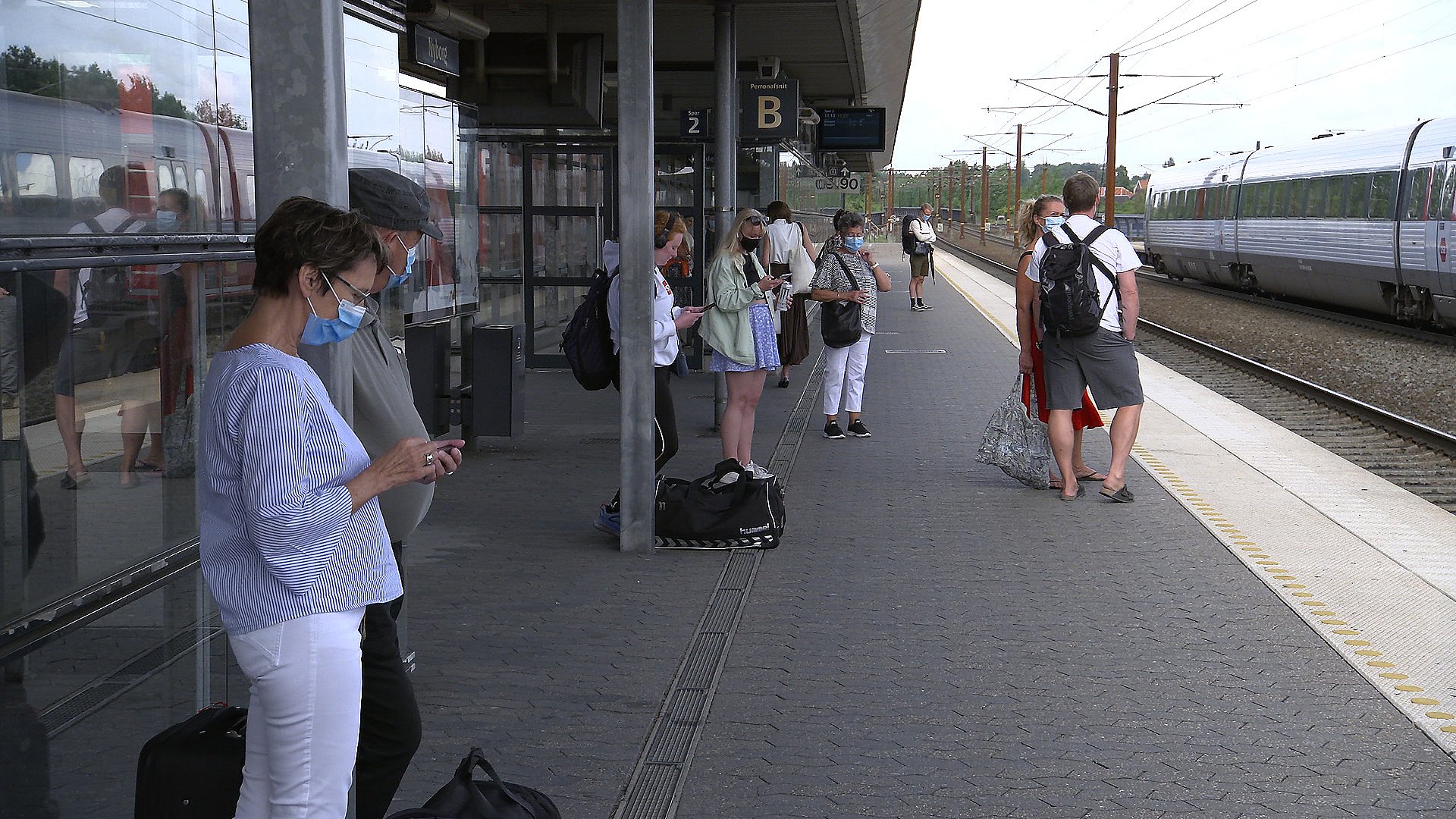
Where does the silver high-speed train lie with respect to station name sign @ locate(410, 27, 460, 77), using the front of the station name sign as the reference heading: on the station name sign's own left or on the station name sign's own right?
on the station name sign's own left

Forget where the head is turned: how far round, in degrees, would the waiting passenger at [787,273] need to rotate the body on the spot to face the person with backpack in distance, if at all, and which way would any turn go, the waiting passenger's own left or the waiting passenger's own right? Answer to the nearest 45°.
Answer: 0° — they already face them

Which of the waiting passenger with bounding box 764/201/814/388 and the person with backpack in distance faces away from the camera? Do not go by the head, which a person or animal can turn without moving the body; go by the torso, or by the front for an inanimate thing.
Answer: the waiting passenger

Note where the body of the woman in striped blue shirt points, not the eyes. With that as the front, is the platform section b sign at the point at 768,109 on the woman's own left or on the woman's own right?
on the woman's own left

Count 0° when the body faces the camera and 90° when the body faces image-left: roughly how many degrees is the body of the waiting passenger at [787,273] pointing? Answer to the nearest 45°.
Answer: approximately 180°

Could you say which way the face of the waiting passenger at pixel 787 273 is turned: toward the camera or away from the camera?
away from the camera

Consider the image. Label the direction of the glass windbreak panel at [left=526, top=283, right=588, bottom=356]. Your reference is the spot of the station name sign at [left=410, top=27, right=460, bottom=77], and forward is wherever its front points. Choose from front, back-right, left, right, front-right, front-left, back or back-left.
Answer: back-left

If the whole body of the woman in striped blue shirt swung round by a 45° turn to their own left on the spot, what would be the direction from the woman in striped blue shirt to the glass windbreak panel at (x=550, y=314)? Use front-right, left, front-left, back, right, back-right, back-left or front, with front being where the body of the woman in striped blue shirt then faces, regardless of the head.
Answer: front-left

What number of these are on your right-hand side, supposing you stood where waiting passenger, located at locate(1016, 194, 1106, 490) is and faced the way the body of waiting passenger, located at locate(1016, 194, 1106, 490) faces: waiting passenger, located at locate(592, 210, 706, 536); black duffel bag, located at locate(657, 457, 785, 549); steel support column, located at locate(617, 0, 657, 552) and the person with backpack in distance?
3

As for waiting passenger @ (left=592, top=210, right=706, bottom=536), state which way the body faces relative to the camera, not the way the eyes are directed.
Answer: to the viewer's right

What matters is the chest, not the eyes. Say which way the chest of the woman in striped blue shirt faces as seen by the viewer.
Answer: to the viewer's right

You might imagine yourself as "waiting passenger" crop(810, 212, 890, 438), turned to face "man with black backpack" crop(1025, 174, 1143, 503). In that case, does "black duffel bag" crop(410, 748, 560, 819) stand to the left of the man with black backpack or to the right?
right

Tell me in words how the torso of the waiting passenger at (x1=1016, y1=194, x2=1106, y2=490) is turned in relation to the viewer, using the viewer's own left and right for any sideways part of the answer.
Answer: facing the viewer and to the right of the viewer

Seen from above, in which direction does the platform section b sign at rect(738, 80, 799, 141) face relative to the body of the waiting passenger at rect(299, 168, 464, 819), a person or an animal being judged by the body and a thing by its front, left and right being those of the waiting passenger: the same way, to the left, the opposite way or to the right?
to the right

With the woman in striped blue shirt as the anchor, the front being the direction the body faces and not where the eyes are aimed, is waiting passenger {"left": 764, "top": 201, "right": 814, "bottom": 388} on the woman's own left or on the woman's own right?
on the woman's own left

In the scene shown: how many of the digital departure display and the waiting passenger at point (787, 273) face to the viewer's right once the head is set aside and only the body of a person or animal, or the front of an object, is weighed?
0

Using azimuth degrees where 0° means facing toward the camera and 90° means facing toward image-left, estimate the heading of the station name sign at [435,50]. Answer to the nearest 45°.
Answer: approximately 315°

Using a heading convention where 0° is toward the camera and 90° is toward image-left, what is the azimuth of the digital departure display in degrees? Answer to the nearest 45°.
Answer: approximately 0°

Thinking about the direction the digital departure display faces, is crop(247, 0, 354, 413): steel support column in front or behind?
in front

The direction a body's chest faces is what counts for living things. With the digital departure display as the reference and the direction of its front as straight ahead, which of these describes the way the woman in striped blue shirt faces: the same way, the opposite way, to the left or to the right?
to the left
